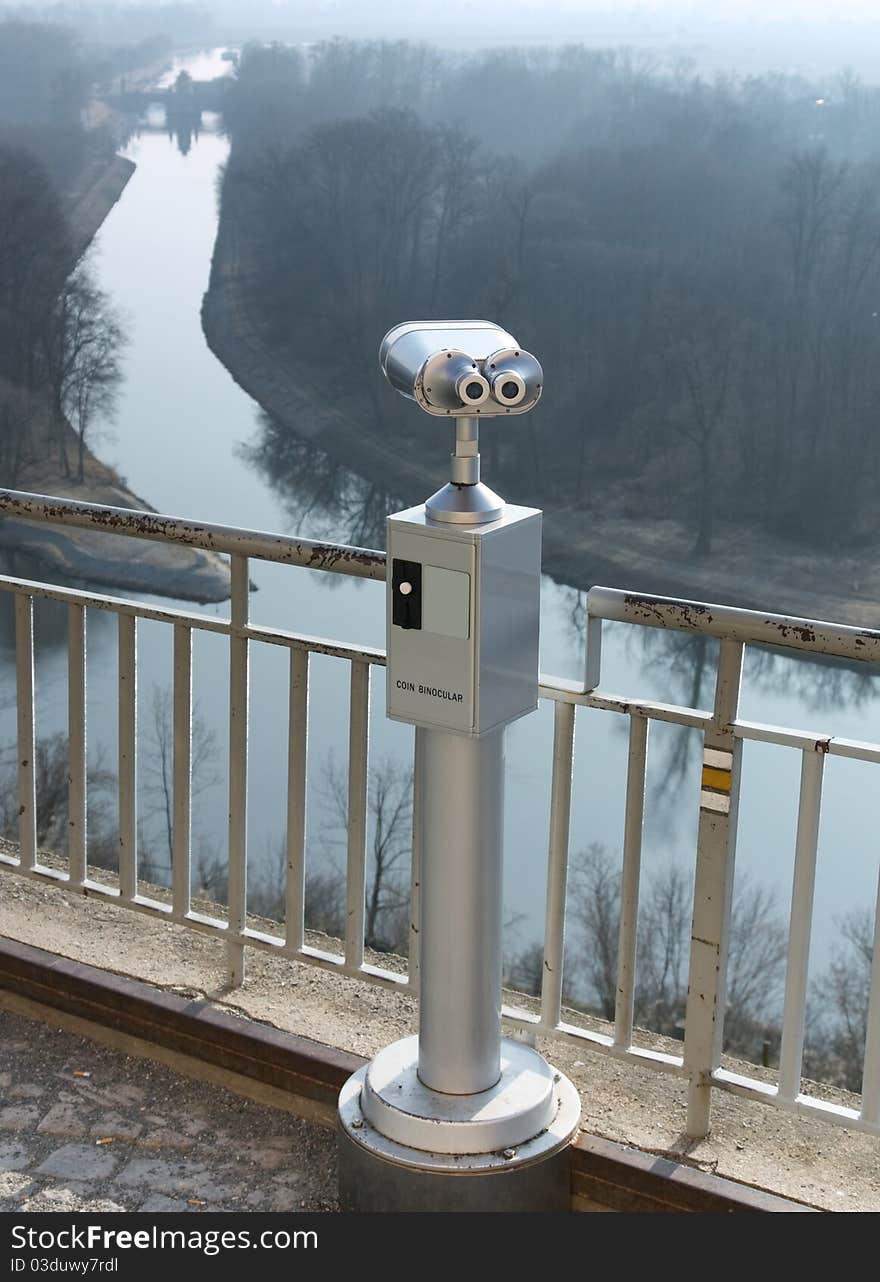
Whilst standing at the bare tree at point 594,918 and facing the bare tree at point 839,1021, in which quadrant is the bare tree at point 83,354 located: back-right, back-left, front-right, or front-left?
back-left

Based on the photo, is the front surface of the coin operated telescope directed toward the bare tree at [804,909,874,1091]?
no

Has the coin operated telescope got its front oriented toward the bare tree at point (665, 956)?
no
